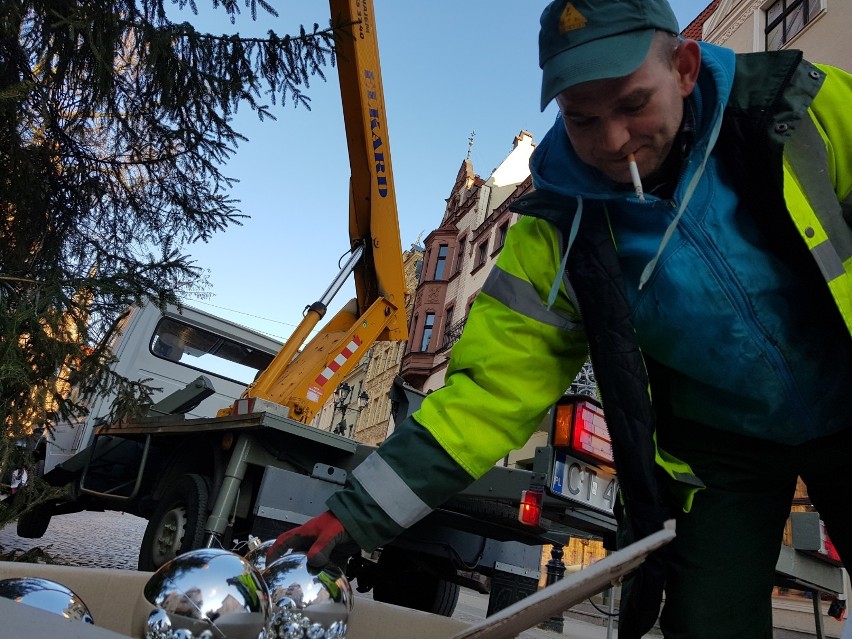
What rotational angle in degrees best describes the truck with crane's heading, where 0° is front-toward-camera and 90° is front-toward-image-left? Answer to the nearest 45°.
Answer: approximately 135°

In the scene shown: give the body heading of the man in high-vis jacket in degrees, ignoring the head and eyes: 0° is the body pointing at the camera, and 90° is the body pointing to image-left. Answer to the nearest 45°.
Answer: approximately 0°

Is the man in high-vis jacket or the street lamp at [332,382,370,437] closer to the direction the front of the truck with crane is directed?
the street lamp

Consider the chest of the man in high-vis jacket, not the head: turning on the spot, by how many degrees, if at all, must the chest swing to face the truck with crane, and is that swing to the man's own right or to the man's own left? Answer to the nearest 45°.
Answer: approximately 135° to the man's own right

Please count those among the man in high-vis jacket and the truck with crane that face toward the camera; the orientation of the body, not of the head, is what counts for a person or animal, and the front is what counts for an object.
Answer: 1

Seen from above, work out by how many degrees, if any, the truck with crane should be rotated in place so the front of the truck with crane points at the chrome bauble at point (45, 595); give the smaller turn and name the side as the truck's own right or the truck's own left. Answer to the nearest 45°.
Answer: approximately 135° to the truck's own left

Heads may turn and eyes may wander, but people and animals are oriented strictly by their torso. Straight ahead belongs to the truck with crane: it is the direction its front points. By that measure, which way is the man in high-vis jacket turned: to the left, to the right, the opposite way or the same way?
to the left

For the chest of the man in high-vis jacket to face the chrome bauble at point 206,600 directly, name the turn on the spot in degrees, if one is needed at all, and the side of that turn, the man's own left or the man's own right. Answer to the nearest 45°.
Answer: approximately 45° to the man's own right
